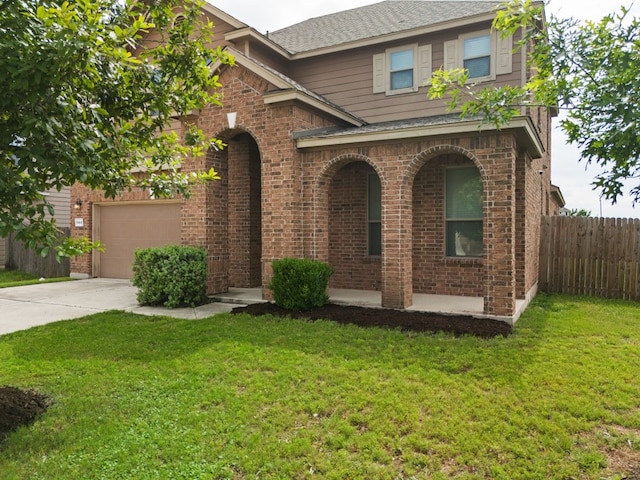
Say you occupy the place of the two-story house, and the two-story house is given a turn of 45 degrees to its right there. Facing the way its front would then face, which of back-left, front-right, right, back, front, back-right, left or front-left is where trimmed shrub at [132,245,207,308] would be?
front

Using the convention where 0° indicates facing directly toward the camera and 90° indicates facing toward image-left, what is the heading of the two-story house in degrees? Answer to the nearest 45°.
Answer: approximately 45°

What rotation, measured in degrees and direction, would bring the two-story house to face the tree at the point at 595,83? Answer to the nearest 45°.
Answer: approximately 45° to its left

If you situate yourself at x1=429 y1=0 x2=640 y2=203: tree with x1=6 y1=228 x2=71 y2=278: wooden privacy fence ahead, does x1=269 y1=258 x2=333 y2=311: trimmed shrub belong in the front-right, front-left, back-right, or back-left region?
front-right

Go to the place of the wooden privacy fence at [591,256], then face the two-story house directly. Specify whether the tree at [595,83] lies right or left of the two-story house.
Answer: left

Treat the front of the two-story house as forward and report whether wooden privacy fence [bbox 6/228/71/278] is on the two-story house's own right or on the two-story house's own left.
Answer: on the two-story house's own right

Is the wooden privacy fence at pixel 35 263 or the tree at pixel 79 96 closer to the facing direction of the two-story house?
the tree

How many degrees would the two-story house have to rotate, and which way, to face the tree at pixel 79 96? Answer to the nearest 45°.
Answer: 0° — it already faces it
